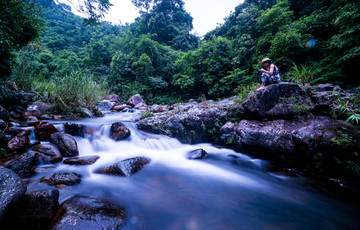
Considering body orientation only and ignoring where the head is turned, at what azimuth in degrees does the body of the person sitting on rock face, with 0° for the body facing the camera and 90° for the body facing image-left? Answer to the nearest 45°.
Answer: approximately 90°

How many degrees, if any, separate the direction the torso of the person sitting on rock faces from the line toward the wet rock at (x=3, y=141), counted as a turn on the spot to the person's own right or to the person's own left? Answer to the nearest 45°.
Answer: approximately 45° to the person's own left

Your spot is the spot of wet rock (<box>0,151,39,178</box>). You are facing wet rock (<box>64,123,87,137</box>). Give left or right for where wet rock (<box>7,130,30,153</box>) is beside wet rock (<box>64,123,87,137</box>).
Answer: left

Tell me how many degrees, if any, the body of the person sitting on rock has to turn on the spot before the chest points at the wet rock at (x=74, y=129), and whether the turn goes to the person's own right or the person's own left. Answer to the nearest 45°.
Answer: approximately 45° to the person's own left

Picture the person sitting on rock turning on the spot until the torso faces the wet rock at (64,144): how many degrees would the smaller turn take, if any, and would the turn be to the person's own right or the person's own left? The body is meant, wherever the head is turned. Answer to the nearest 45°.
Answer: approximately 45° to the person's own left

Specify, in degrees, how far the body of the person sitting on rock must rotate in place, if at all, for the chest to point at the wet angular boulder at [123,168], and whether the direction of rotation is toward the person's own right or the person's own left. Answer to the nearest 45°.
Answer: approximately 45° to the person's own left
